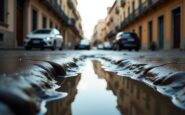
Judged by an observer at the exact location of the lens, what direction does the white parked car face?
facing the viewer and to the left of the viewer

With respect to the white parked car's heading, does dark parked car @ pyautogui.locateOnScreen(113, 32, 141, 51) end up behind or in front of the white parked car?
behind
